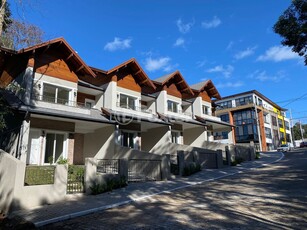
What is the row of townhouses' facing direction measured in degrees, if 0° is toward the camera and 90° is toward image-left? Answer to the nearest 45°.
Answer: approximately 315°

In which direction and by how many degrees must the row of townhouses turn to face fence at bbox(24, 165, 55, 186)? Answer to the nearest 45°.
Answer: approximately 45° to its right

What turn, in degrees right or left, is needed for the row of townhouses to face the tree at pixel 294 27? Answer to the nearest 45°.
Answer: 0° — it already faces it

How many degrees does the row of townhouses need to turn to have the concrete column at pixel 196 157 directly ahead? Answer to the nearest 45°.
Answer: approximately 45° to its left
